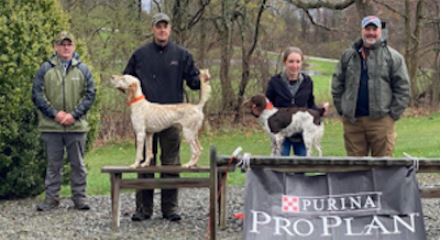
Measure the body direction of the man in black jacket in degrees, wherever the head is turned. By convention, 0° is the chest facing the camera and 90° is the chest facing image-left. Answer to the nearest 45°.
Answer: approximately 0°

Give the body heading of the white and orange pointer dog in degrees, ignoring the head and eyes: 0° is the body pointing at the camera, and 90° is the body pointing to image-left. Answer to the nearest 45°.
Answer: approximately 90°

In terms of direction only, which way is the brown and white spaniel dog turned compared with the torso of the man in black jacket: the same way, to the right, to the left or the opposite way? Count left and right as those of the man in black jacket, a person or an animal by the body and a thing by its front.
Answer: to the right

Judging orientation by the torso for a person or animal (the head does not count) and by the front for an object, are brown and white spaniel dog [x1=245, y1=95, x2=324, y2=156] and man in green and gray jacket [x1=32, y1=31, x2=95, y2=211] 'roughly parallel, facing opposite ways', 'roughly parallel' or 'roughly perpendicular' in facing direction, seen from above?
roughly perpendicular

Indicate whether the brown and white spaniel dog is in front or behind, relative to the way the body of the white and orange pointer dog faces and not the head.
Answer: behind

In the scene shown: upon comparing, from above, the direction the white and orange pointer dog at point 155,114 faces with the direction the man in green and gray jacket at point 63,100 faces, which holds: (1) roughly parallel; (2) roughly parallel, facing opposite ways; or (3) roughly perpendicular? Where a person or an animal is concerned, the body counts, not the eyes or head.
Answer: roughly perpendicular

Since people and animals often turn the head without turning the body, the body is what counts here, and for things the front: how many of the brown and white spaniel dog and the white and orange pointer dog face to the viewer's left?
2

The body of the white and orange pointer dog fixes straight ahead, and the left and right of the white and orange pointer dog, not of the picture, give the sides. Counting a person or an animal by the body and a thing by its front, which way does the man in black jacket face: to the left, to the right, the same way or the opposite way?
to the left

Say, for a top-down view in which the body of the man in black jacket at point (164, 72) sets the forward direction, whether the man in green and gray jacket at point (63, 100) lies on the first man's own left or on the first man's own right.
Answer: on the first man's own right

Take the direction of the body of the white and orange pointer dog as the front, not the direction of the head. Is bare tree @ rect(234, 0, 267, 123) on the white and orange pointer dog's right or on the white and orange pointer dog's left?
on the white and orange pointer dog's right

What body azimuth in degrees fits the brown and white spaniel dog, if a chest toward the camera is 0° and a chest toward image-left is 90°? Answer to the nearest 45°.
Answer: approximately 90°

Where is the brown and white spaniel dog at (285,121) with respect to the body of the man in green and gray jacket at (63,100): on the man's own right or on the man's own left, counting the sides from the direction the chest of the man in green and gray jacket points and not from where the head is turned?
on the man's own left

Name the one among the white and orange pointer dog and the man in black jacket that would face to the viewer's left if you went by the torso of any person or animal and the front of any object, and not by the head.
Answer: the white and orange pointer dog
